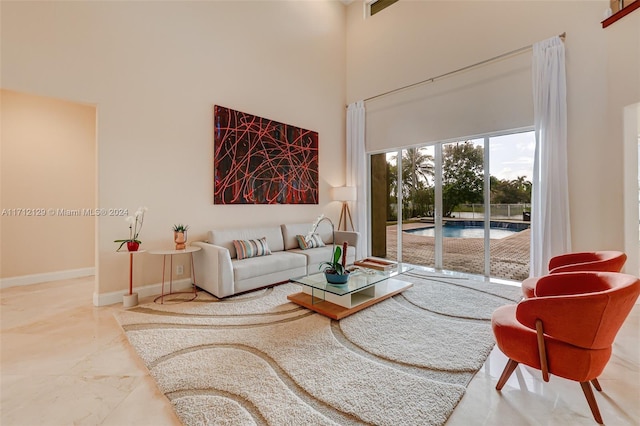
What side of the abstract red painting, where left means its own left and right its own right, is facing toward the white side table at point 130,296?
right

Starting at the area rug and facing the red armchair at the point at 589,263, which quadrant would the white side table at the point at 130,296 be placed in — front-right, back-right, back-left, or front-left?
back-left

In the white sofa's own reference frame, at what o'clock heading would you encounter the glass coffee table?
The glass coffee table is roughly at 12 o'clock from the white sofa.

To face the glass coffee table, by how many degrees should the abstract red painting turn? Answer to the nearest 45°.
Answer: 0° — it already faces it

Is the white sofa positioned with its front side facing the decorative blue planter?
yes

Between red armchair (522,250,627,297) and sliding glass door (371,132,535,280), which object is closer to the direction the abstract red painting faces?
the red armchair
